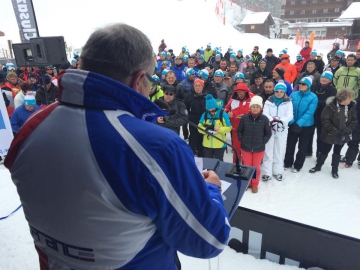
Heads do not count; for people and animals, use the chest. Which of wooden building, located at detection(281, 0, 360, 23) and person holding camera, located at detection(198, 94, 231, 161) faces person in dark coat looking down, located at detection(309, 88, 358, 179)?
the wooden building

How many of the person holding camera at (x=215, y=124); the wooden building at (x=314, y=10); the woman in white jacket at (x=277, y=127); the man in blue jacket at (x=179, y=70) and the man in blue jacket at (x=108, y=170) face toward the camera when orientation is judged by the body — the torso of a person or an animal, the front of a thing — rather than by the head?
4

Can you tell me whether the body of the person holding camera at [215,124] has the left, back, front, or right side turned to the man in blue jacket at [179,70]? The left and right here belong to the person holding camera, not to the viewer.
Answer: back

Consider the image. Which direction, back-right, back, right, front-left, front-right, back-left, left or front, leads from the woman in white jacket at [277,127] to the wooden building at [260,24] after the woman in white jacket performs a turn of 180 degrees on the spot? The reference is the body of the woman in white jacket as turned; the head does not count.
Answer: front

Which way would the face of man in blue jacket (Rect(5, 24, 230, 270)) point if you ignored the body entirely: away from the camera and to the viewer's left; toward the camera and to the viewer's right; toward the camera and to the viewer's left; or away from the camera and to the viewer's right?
away from the camera and to the viewer's right

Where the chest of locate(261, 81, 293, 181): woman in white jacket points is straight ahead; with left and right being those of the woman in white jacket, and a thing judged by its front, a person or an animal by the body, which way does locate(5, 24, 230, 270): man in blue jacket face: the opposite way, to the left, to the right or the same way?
the opposite way

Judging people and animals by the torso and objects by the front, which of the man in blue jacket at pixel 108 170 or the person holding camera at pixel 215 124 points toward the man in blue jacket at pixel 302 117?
the man in blue jacket at pixel 108 170

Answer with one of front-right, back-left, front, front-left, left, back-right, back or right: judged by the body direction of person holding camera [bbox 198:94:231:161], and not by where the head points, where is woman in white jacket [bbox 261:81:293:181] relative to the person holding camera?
left
